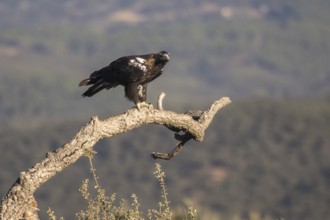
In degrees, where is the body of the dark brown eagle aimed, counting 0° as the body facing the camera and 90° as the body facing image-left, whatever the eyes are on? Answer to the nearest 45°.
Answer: approximately 270°
